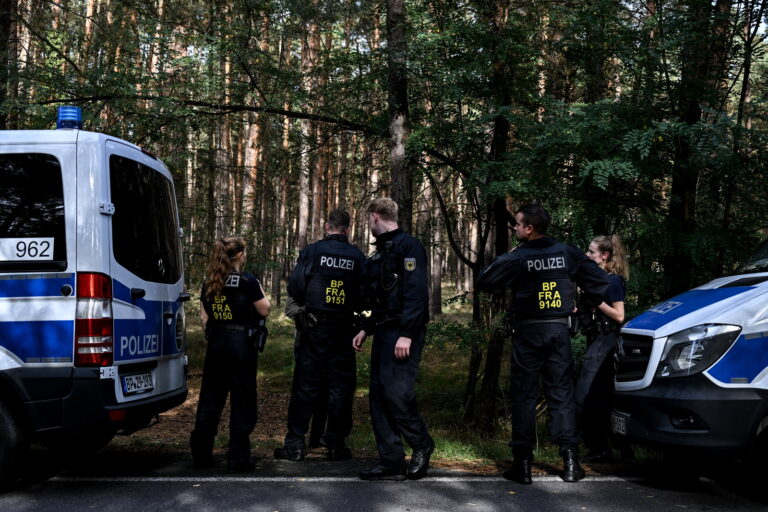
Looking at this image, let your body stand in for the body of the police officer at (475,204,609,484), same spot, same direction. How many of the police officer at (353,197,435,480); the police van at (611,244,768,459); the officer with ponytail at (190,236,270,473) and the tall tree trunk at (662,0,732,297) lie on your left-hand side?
2

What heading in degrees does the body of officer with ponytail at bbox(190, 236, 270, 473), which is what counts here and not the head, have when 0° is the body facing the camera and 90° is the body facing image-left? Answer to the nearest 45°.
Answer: approximately 225°

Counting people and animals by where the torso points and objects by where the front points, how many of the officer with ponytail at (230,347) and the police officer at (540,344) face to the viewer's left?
0

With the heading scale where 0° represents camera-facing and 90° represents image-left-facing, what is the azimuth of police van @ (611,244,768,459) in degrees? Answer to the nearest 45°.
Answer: approximately 45°

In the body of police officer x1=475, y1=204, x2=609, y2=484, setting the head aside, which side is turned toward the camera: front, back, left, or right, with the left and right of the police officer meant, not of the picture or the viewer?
back

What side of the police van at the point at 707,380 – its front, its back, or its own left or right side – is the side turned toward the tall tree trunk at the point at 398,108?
right

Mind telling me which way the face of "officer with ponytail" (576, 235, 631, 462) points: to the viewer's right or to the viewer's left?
to the viewer's left

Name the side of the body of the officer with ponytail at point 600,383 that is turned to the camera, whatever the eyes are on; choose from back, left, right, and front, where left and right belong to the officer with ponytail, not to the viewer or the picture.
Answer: left

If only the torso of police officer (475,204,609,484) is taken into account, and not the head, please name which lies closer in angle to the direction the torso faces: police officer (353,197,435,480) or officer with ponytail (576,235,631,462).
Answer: the officer with ponytail

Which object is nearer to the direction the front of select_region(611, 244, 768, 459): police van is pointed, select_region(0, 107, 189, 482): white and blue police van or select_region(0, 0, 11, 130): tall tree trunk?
the white and blue police van
